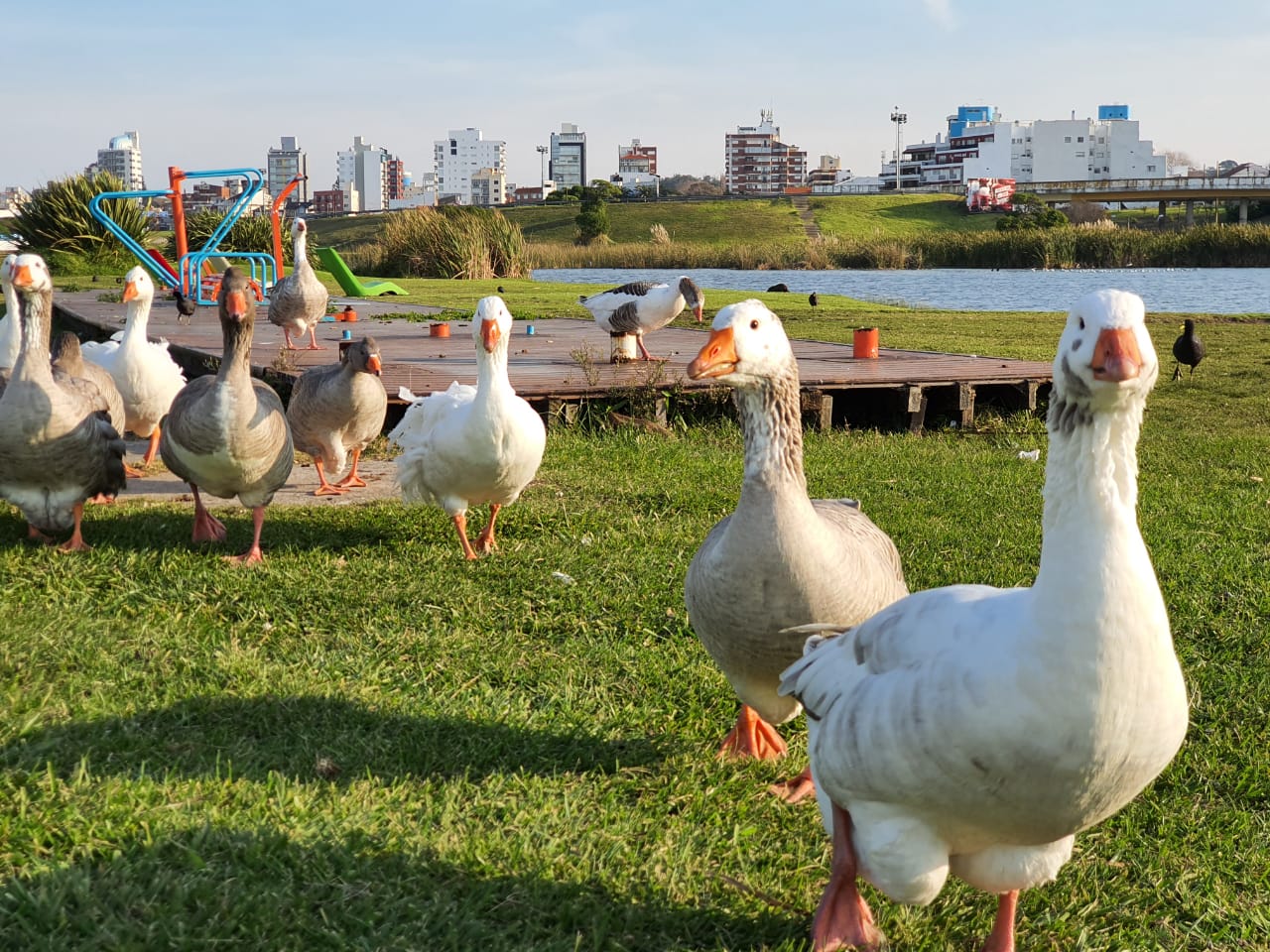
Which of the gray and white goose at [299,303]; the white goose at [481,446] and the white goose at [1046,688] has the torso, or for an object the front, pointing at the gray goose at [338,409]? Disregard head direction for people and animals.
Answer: the gray and white goose at [299,303]

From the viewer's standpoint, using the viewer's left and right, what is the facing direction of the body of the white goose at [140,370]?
facing the viewer

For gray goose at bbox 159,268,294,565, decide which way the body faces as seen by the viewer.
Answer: toward the camera

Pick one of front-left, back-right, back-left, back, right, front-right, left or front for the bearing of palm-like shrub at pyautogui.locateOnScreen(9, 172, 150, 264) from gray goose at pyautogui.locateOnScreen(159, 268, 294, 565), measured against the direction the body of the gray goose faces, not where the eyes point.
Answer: back

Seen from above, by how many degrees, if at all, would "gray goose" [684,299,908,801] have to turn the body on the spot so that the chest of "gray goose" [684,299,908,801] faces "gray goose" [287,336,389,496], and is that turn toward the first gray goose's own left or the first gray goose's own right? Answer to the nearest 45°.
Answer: approximately 90° to the first gray goose's own right

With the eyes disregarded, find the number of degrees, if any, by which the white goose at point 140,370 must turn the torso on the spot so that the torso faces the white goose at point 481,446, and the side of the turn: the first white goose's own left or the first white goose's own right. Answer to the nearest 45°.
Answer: approximately 45° to the first white goose's own left

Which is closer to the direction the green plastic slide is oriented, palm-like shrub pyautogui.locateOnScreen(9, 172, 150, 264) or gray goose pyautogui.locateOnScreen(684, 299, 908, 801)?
the gray goose

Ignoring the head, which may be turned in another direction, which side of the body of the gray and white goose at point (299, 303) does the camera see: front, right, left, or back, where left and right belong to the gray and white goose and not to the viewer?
front

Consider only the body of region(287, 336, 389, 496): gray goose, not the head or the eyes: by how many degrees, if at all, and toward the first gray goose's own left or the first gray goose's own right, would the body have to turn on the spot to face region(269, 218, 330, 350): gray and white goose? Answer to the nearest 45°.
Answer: approximately 135° to the first gray goose's own left

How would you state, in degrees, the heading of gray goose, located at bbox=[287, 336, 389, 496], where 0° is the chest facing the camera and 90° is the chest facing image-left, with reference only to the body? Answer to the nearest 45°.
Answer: approximately 315°

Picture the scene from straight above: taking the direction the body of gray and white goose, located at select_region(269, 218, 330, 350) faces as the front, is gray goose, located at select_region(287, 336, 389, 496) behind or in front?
in front
